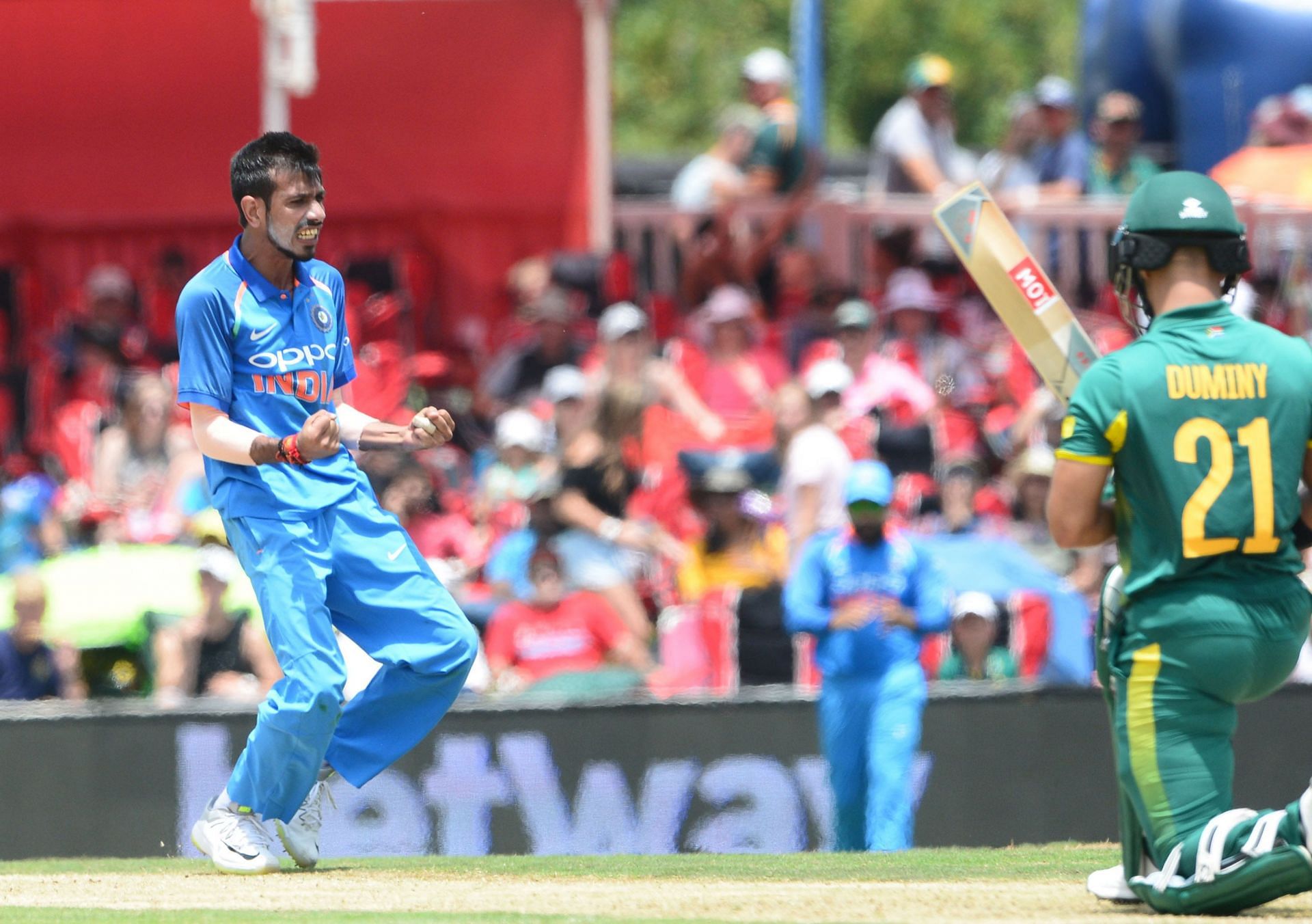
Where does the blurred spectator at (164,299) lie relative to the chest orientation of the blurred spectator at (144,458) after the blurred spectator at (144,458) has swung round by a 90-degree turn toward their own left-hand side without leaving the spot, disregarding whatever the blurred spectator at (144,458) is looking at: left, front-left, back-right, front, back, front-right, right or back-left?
left

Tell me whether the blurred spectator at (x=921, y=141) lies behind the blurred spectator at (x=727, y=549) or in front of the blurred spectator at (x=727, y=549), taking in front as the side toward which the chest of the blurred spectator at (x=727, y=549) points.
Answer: behind

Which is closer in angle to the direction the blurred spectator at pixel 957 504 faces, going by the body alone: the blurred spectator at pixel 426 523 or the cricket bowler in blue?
the cricket bowler in blue

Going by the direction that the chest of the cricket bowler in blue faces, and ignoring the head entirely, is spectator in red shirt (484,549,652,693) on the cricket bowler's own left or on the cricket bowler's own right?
on the cricket bowler's own left

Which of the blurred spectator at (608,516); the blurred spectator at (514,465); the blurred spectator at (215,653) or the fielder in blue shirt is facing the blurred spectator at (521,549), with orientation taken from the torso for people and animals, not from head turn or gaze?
the blurred spectator at (514,465)

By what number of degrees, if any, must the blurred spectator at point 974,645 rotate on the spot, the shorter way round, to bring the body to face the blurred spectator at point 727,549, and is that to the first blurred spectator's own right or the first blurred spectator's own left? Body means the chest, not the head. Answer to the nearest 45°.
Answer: approximately 90° to the first blurred spectator's own right

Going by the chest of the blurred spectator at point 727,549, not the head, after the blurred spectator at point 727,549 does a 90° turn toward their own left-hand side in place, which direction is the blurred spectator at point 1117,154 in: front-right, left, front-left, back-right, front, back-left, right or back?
front-left

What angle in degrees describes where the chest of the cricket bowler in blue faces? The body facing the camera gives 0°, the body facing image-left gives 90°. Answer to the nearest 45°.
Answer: approximately 315°
